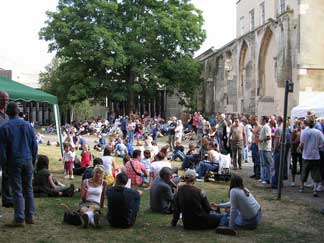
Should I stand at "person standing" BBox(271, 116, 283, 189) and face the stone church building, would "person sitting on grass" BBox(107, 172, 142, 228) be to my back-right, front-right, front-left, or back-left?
back-left

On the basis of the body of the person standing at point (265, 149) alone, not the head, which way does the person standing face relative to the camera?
to the viewer's left

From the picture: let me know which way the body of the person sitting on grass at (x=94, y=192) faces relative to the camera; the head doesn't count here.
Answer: toward the camera

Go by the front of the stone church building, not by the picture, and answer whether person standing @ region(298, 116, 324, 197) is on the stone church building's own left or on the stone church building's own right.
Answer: on the stone church building's own left

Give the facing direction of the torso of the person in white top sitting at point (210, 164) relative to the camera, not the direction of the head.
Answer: to the viewer's left

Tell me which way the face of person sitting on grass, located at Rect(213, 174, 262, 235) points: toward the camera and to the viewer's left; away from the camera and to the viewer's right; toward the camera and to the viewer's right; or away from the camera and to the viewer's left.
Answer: away from the camera and to the viewer's left

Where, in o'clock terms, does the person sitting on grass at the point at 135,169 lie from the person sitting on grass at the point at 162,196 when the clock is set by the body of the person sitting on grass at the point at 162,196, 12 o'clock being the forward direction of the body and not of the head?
the person sitting on grass at the point at 135,169 is roughly at 10 o'clock from the person sitting on grass at the point at 162,196.

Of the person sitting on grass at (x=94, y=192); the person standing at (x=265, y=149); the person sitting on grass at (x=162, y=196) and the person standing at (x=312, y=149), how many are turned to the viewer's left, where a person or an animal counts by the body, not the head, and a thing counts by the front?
1

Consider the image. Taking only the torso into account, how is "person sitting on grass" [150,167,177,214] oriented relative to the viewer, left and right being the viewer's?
facing away from the viewer and to the right of the viewer

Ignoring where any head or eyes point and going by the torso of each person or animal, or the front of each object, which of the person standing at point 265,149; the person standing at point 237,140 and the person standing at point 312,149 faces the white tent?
the person standing at point 312,149

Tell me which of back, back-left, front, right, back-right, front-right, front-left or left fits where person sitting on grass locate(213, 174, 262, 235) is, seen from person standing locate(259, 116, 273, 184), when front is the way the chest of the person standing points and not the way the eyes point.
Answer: left

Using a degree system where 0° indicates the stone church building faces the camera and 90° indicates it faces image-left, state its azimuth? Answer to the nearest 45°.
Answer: approximately 45°

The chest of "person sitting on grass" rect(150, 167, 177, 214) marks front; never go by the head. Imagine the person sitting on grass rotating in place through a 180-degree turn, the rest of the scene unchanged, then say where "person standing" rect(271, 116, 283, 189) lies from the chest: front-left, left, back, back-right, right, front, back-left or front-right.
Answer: back

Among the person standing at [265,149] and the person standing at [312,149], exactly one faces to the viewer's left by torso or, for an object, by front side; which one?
the person standing at [265,149]
